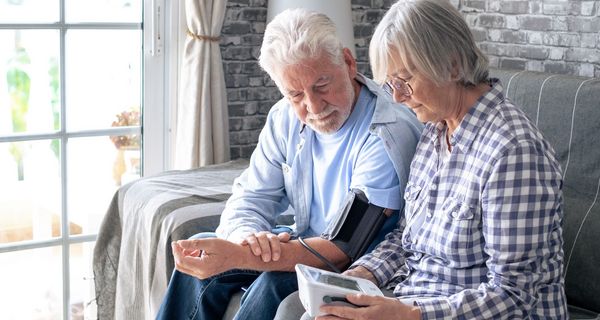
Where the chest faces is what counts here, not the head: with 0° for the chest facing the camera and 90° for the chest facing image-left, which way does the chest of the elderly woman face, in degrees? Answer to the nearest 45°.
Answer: approximately 45°

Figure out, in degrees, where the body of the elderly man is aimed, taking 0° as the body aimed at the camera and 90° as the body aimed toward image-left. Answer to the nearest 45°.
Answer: approximately 45°

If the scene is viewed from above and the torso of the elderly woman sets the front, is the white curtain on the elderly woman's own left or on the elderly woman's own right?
on the elderly woman's own right

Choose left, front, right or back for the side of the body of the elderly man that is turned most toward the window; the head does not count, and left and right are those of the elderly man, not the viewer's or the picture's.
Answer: right

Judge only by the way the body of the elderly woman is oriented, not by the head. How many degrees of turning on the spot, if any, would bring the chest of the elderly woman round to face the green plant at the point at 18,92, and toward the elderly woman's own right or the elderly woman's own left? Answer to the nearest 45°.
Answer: approximately 90° to the elderly woman's own right

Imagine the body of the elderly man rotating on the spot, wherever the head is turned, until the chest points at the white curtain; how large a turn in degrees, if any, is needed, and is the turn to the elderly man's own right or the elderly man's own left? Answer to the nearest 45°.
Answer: approximately 135° to the elderly man's own right

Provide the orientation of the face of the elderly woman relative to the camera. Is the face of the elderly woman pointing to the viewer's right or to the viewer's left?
to the viewer's left
